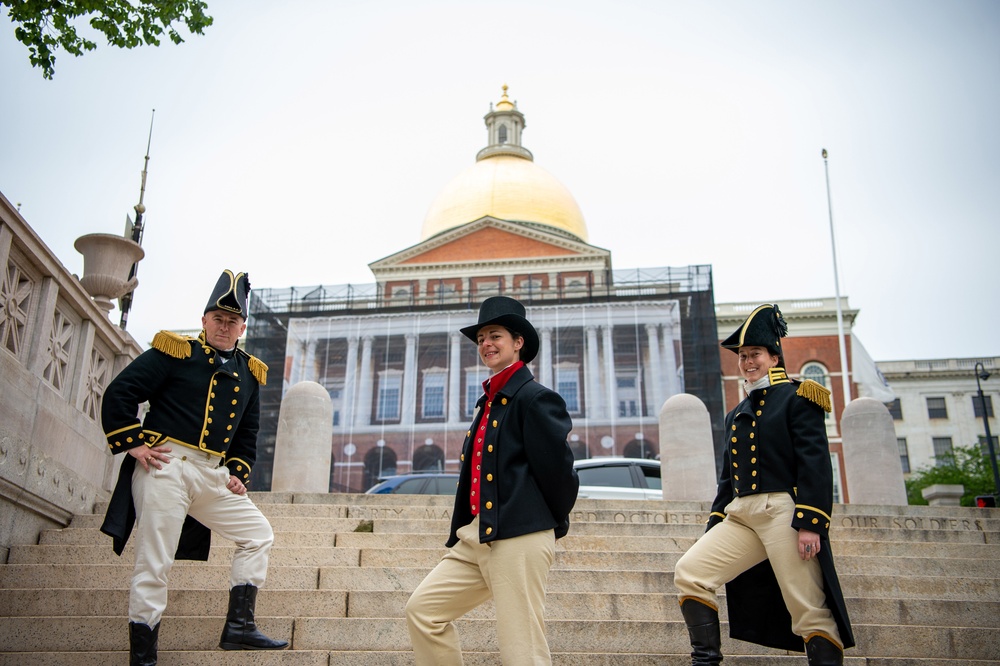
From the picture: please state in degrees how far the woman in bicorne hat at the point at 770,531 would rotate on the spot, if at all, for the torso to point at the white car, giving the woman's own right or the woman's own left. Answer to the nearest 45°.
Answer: approximately 135° to the woman's own right

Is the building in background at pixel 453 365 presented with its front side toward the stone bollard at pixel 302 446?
yes

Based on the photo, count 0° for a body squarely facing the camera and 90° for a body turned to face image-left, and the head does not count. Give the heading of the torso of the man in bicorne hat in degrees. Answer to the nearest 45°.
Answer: approximately 315°

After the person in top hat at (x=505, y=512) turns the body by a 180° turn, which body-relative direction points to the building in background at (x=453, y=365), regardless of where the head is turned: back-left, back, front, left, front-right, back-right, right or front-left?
front-left

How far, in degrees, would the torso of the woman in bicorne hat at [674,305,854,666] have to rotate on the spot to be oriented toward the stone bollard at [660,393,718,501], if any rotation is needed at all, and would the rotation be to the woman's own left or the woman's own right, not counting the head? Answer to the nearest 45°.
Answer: approximately 135° to the woman's own right

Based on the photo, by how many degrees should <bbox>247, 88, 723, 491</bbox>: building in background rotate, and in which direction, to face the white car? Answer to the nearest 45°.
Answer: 0° — it already faces it

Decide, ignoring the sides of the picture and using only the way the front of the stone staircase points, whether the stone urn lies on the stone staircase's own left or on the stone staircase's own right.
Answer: on the stone staircase's own right

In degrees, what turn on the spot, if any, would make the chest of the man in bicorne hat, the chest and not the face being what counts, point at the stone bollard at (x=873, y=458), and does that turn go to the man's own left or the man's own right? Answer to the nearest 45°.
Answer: approximately 90° to the man's own left
